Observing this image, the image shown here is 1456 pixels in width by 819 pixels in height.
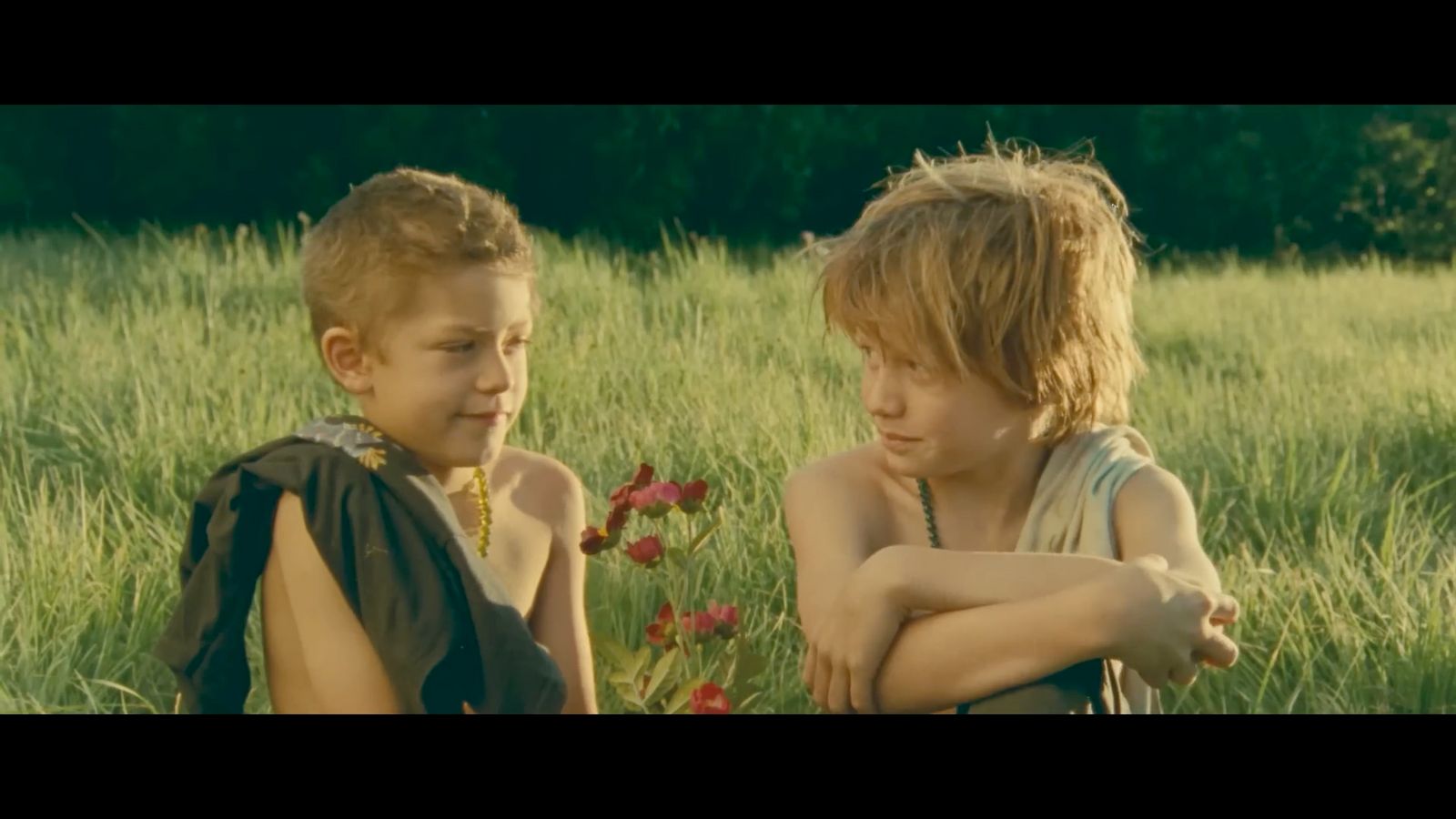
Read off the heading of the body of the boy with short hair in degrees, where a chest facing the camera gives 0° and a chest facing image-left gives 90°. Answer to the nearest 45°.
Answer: approximately 315°

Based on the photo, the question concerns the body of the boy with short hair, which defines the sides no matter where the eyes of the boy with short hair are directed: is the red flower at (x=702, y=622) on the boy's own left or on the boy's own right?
on the boy's own left

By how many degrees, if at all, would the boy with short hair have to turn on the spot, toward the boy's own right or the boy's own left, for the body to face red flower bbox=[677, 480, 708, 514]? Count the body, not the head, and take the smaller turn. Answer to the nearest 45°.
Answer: approximately 45° to the boy's own left

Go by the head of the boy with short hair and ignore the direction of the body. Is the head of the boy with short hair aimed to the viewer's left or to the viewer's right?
to the viewer's right
